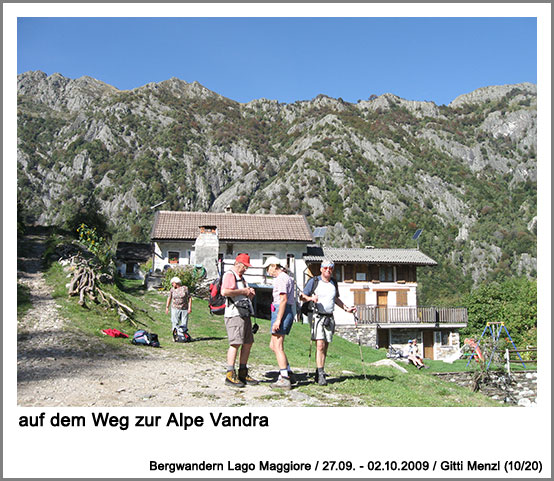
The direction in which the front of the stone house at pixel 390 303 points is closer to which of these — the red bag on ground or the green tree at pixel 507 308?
the red bag on ground

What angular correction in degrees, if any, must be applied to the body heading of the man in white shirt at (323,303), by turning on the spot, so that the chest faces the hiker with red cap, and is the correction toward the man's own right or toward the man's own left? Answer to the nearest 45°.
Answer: approximately 45° to the man's own right

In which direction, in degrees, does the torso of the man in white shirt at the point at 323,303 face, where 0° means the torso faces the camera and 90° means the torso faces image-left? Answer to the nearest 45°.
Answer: approximately 0°

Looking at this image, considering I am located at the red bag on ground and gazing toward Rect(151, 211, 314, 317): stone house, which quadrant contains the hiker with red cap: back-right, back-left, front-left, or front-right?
back-right

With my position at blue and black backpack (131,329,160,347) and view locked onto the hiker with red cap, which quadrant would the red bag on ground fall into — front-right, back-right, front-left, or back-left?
back-right

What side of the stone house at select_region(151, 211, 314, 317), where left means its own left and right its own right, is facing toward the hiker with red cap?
front

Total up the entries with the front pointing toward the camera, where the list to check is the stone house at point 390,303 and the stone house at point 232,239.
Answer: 2

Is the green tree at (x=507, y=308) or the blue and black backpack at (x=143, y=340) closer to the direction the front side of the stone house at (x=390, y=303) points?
the blue and black backpack

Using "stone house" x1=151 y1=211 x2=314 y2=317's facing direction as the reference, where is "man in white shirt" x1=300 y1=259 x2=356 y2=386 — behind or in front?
in front

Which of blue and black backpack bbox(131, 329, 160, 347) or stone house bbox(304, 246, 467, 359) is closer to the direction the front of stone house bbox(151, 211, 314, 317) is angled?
the blue and black backpack

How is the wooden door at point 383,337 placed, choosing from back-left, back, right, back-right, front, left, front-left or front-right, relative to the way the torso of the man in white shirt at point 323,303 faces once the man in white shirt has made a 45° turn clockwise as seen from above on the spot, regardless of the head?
back-right
